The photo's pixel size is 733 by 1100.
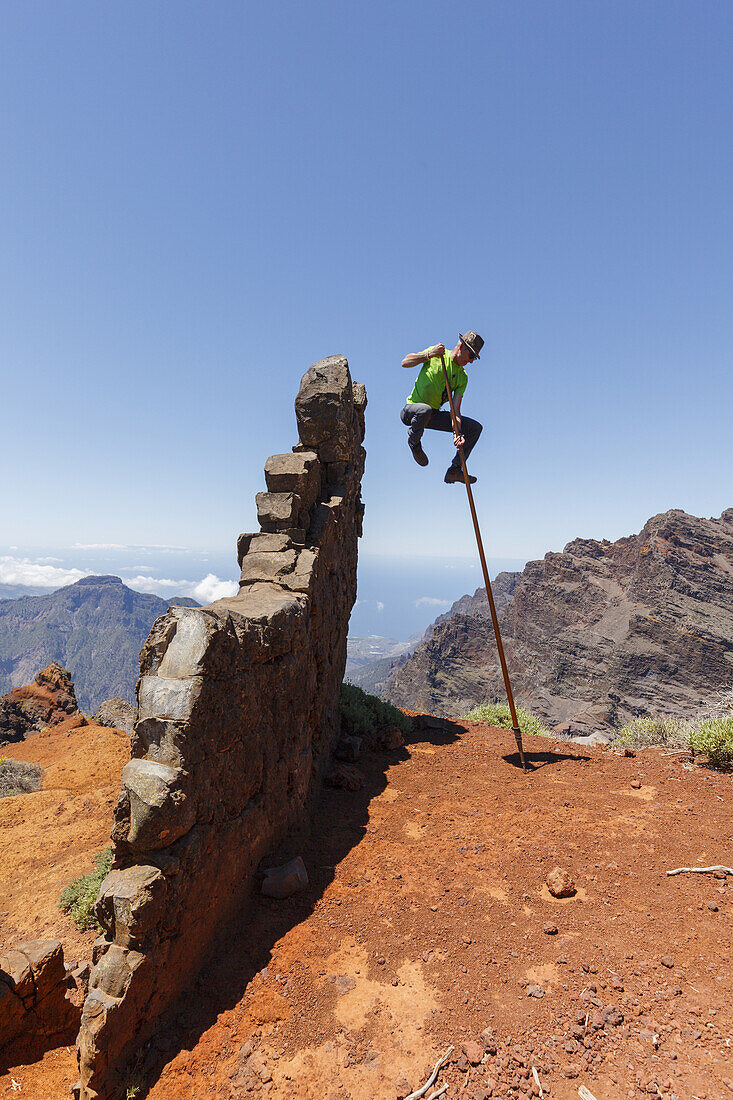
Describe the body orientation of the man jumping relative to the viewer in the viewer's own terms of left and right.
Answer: facing the viewer and to the right of the viewer

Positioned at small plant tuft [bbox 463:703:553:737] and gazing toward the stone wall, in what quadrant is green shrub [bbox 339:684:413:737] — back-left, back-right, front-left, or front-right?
front-right

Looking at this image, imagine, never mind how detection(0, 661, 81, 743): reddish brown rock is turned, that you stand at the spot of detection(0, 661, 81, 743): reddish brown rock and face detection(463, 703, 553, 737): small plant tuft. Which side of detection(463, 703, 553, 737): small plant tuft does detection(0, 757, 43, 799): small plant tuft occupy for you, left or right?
right

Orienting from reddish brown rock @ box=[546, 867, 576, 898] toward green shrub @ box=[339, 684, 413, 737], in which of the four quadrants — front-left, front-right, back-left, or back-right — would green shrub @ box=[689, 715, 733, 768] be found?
front-right

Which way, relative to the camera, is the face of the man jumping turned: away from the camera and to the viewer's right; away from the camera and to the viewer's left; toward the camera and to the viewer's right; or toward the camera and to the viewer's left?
toward the camera and to the viewer's right

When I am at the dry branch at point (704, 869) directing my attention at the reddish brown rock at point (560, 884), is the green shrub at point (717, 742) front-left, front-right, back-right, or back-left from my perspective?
back-right
